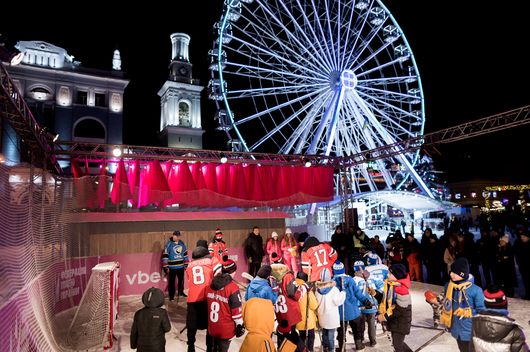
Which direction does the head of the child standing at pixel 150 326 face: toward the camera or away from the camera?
away from the camera

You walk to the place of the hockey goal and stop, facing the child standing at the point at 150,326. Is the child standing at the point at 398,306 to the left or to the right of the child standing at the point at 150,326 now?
left

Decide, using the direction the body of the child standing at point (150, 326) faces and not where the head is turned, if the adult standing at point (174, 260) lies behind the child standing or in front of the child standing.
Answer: in front

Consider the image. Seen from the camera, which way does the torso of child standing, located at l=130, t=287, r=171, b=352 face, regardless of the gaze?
away from the camera

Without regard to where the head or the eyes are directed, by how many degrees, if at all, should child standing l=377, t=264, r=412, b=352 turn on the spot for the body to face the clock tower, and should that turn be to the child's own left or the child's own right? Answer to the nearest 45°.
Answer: approximately 45° to the child's own right

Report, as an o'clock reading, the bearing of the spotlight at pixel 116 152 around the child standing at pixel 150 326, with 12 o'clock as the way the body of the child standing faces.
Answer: The spotlight is roughly at 12 o'clock from the child standing.

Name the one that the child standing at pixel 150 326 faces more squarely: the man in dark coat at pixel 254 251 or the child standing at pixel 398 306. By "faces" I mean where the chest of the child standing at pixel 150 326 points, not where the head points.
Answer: the man in dark coat

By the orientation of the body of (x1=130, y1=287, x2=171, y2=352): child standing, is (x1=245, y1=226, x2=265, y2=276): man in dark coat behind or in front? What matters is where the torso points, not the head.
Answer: in front

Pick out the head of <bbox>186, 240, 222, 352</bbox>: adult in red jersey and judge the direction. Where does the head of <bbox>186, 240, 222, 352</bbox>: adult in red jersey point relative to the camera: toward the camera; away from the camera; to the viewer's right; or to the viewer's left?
away from the camera

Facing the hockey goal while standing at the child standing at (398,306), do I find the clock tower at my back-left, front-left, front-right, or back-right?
front-right

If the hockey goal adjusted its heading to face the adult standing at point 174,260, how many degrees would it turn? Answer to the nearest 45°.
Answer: approximately 45° to its left

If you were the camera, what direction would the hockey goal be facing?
facing to the right of the viewer

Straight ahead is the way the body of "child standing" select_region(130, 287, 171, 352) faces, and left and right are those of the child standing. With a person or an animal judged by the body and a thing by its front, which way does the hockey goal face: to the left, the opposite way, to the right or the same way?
to the right

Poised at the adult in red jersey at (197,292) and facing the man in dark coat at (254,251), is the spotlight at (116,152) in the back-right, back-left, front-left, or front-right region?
front-left
